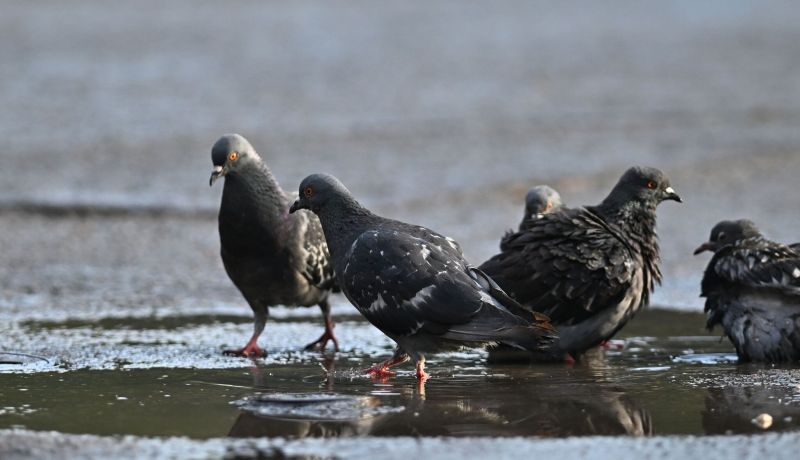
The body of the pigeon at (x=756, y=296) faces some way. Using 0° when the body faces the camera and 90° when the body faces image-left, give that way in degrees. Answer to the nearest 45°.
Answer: approximately 90°

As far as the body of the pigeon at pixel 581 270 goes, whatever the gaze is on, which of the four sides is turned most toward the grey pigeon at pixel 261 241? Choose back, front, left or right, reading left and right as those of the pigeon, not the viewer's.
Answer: back

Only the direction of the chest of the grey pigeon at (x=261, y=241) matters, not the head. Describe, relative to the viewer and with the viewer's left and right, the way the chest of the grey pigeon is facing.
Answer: facing the viewer and to the left of the viewer

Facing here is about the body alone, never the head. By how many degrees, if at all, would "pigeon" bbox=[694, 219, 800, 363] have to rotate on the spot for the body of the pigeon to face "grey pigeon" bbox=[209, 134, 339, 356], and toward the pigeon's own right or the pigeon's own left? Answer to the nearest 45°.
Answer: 0° — it already faces it

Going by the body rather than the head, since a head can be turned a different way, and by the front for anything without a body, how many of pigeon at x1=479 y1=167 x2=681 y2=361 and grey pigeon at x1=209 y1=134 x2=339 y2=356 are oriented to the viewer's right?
1

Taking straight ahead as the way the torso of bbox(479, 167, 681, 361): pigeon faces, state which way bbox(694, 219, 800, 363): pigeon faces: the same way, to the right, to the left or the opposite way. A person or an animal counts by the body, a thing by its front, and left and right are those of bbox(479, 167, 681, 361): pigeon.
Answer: the opposite way

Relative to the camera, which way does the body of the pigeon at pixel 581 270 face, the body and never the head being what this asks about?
to the viewer's right

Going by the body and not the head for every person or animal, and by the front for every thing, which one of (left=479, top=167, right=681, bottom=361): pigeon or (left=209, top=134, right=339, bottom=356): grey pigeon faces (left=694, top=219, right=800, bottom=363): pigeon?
(left=479, top=167, right=681, bottom=361): pigeon

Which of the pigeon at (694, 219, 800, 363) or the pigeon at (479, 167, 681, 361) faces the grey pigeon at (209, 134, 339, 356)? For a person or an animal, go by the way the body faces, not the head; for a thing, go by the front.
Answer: the pigeon at (694, 219, 800, 363)

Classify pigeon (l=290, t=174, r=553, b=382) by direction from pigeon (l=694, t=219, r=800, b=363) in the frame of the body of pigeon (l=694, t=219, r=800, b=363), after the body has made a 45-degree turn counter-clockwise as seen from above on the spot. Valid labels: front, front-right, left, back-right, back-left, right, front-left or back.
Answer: front

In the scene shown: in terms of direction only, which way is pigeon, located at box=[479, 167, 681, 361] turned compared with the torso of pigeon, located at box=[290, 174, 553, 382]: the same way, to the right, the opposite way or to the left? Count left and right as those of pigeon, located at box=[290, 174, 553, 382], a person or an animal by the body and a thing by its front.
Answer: the opposite way

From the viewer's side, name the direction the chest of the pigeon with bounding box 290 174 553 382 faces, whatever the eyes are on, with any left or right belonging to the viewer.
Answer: facing to the left of the viewer

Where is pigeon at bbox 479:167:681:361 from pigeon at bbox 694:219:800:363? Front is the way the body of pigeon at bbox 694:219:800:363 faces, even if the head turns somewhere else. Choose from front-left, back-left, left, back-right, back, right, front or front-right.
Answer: front

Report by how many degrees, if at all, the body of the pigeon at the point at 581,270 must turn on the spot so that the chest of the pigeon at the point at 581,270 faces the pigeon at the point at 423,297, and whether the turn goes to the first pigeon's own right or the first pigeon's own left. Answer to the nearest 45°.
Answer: approximately 135° to the first pigeon's own right

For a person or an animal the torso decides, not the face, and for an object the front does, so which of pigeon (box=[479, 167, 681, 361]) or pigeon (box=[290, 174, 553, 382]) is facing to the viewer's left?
pigeon (box=[290, 174, 553, 382])
